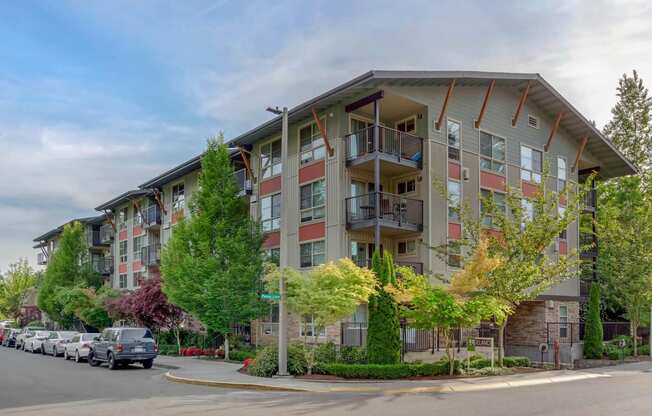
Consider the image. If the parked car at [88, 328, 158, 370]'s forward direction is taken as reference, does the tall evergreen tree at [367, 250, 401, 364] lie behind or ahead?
behind

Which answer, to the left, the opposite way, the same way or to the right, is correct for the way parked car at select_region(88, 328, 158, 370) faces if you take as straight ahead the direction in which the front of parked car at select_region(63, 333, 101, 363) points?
the same way

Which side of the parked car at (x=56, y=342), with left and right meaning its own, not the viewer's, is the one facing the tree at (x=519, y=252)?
back

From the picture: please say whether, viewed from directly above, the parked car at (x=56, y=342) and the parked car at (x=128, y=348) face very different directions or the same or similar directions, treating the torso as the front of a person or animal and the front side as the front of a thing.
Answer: same or similar directions

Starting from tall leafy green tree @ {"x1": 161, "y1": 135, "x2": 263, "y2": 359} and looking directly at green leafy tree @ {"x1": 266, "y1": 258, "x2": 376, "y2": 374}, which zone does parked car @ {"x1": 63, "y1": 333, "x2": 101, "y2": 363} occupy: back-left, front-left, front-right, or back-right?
back-right

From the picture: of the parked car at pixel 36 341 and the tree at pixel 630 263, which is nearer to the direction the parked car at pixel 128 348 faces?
the parked car
